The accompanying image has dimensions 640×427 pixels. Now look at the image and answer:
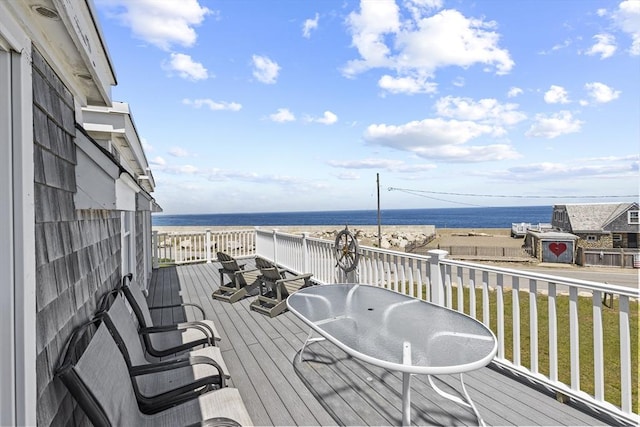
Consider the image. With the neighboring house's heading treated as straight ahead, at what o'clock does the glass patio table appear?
The glass patio table is roughly at 12 o'clock from the neighboring house.

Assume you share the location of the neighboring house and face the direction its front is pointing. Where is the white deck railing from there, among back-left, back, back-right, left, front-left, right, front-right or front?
front

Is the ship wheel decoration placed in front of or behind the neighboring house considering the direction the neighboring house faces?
in front

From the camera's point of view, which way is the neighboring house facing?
toward the camera
